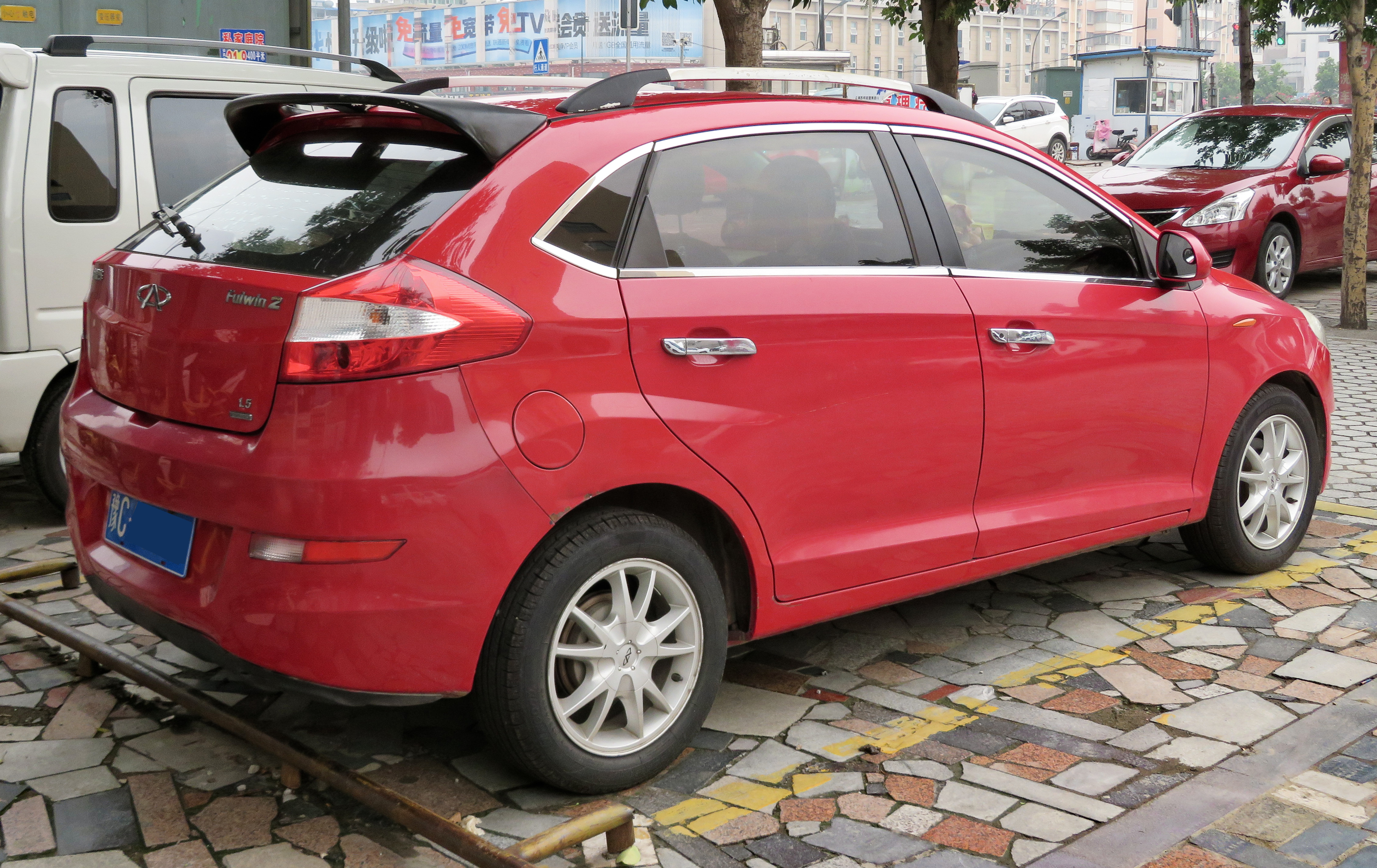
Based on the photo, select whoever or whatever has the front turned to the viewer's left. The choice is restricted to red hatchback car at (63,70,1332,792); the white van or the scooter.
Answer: the scooter

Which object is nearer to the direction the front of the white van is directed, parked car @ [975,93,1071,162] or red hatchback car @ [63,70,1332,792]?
the parked car

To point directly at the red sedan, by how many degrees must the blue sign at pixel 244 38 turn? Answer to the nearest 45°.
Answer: approximately 90° to its left

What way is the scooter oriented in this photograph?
to the viewer's left

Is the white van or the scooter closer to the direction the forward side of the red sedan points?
the white van

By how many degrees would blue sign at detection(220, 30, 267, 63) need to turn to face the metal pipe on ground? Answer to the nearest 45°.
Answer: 0° — it already faces it

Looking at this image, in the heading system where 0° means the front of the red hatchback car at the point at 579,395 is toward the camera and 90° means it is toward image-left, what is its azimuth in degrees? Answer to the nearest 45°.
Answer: approximately 225°

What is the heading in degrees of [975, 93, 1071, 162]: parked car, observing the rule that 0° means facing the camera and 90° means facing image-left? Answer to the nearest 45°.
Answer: approximately 45°
